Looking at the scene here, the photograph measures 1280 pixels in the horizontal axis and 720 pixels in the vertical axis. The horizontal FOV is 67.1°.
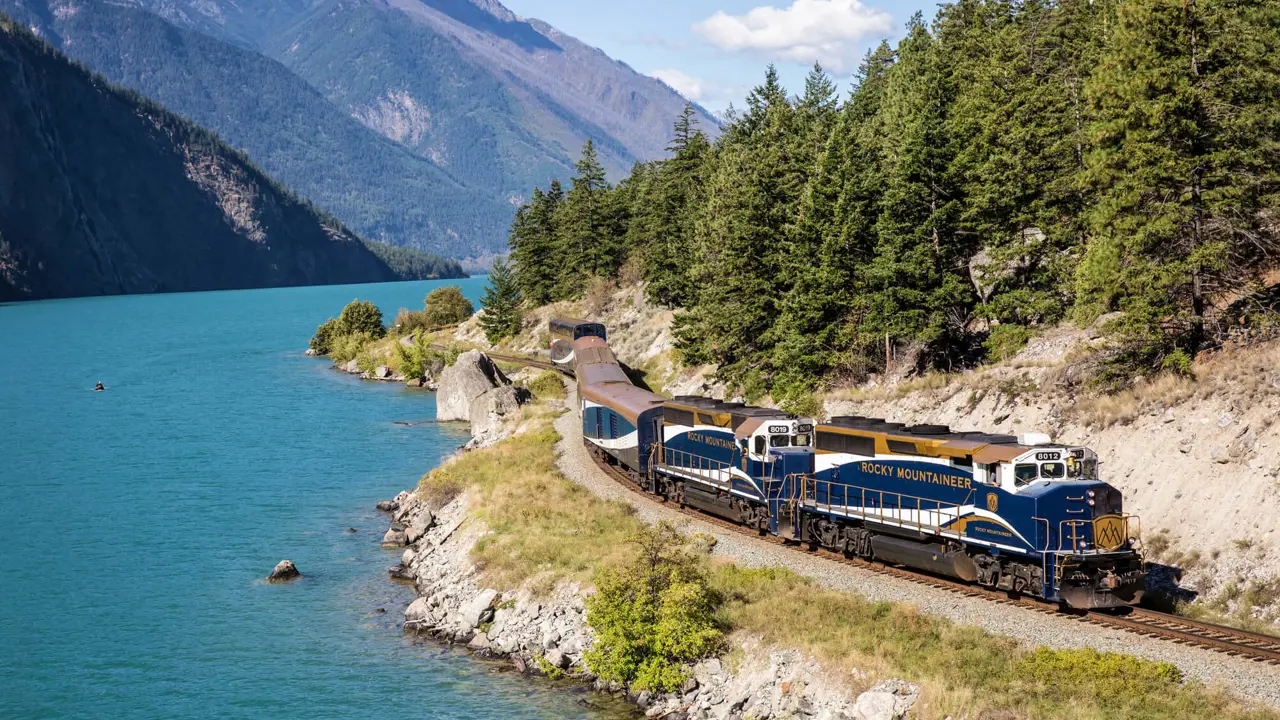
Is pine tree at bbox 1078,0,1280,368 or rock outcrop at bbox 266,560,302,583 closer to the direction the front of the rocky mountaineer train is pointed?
the pine tree

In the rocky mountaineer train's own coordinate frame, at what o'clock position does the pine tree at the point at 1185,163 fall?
The pine tree is roughly at 9 o'clock from the rocky mountaineer train.

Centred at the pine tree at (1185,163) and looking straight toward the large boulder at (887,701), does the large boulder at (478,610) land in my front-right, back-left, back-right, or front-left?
front-right

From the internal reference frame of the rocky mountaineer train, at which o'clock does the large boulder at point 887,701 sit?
The large boulder is roughly at 2 o'clock from the rocky mountaineer train.

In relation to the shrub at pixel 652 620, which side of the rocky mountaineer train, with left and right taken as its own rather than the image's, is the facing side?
right

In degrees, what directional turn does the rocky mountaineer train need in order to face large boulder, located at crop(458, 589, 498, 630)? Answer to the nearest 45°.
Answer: approximately 135° to its right

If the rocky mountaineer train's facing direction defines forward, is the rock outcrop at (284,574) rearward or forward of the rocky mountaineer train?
rearward

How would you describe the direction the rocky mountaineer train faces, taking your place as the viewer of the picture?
facing the viewer and to the right of the viewer

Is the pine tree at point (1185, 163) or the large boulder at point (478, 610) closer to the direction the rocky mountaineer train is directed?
the pine tree
